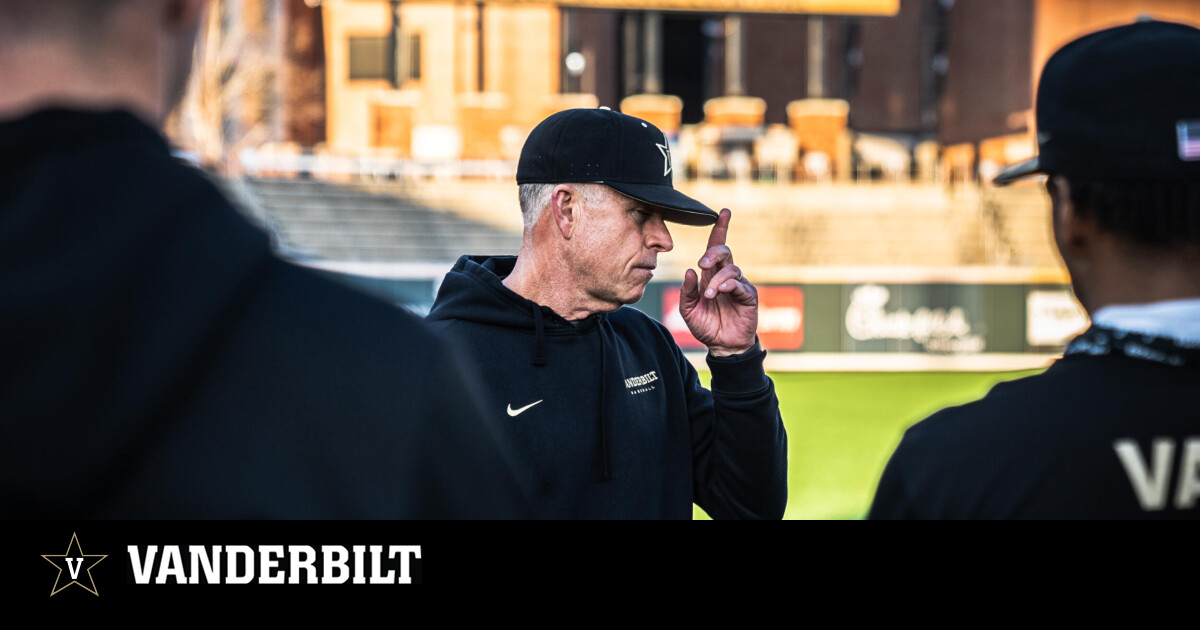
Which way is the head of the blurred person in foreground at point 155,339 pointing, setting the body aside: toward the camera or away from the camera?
away from the camera

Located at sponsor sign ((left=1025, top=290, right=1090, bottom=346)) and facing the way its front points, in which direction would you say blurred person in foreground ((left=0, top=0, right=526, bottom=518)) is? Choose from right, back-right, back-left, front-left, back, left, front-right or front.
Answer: front

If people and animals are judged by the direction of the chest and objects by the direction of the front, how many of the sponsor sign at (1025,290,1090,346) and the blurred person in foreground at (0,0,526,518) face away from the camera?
1

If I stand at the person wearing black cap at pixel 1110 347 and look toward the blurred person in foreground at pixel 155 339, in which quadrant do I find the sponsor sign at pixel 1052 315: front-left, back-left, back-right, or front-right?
back-right

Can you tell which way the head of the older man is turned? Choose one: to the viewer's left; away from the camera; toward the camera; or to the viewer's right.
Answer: to the viewer's right

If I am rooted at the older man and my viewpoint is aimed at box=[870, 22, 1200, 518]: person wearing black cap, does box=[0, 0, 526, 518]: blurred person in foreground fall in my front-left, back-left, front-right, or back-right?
front-right

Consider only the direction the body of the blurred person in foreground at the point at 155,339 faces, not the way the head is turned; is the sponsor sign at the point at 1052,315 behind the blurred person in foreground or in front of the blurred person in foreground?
in front

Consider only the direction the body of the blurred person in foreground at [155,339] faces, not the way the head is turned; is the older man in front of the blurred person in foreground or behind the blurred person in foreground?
in front

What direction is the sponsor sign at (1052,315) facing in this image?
toward the camera

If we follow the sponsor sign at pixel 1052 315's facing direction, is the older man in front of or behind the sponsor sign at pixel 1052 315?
in front

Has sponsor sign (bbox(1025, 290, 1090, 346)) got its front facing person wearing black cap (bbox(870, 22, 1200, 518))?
yes

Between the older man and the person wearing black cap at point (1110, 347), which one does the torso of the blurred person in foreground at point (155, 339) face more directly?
the older man

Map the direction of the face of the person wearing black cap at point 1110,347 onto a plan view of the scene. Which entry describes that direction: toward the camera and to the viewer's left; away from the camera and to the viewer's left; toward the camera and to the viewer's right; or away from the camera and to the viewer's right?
away from the camera and to the viewer's left

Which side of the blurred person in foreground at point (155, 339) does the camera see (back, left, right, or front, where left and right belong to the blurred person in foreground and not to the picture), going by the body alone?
back

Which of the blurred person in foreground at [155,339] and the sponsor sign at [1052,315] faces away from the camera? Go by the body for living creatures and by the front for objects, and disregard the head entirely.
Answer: the blurred person in foreground

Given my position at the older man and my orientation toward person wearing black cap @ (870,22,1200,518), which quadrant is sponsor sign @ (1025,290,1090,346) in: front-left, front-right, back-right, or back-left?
back-left
